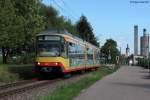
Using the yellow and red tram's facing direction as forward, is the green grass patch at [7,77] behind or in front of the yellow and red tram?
in front

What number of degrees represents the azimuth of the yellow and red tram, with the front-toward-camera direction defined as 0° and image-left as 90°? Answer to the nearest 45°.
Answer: approximately 45°
